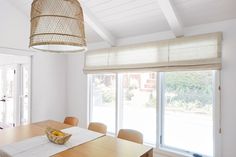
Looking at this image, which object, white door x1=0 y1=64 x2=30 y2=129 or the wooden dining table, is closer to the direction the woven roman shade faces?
the wooden dining table

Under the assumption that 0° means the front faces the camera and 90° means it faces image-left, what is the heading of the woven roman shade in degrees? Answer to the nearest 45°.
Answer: approximately 45°

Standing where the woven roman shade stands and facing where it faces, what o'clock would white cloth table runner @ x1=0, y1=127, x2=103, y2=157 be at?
The white cloth table runner is roughly at 12 o'clock from the woven roman shade.

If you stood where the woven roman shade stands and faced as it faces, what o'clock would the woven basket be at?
The woven basket is roughly at 12 o'clock from the woven roman shade.

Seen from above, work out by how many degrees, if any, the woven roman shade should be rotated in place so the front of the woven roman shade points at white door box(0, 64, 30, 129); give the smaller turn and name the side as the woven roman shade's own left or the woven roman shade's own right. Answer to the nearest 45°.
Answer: approximately 45° to the woven roman shade's own right

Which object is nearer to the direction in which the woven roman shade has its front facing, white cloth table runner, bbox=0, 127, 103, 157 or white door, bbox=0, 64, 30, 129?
the white cloth table runner

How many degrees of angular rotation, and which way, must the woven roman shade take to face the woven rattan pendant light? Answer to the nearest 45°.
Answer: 0° — it already faces it
